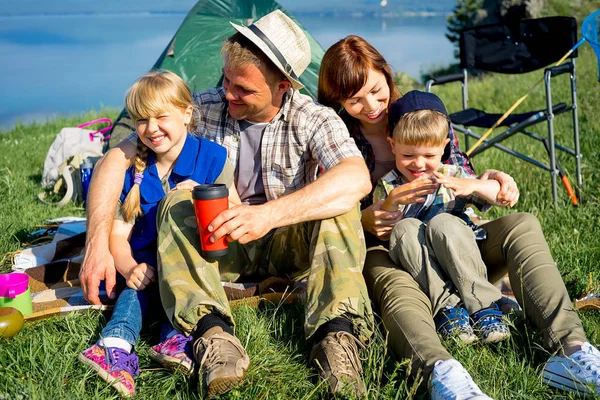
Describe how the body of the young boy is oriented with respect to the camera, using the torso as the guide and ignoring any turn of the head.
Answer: toward the camera

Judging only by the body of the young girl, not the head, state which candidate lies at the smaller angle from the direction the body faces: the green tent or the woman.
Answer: the woman

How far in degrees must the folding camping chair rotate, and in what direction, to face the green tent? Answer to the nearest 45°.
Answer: approximately 45° to its right

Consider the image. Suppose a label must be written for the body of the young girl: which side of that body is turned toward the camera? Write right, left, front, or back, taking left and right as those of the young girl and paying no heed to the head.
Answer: front

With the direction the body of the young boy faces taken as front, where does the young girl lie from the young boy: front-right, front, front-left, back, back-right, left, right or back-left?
right

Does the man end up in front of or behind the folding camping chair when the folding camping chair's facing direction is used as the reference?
in front

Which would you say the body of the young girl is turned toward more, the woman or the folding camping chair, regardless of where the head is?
the woman

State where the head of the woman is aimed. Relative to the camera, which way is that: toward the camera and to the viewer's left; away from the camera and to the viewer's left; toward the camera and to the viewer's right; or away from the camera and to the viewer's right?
toward the camera and to the viewer's right

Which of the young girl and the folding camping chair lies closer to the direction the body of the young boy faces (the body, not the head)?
the young girl

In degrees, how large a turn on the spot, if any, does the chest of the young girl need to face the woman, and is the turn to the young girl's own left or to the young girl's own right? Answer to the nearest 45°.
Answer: approximately 45° to the young girl's own left

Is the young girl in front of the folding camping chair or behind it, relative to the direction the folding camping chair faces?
in front

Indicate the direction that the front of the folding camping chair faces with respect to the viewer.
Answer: facing the viewer and to the left of the viewer
